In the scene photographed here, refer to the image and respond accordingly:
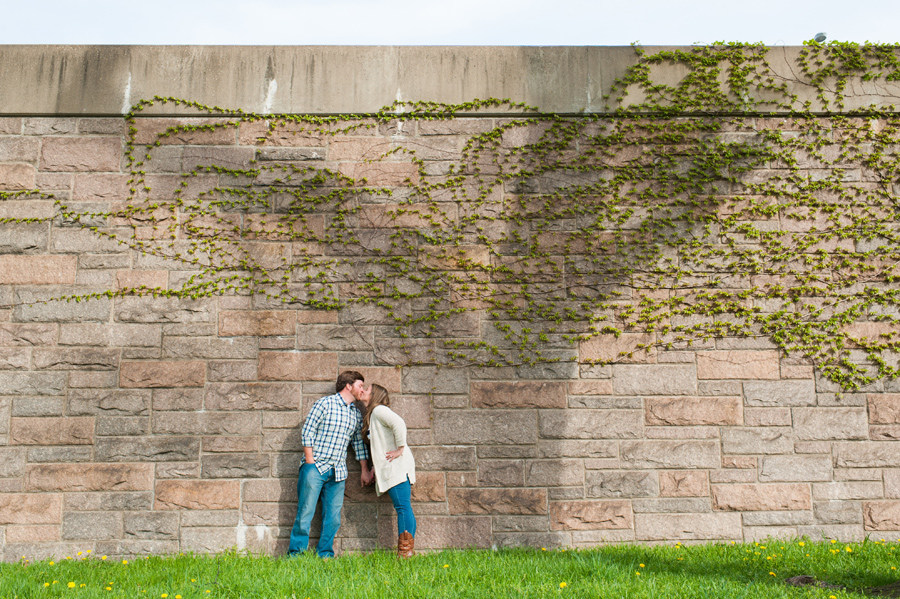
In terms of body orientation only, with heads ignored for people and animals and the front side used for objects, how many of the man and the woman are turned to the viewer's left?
1

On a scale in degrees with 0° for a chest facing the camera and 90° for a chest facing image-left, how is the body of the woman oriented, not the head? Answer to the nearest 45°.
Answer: approximately 90°

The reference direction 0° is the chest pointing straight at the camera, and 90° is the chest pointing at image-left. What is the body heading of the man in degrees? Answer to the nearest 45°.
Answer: approximately 315°

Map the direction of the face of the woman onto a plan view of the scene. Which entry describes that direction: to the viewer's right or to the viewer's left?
to the viewer's left
